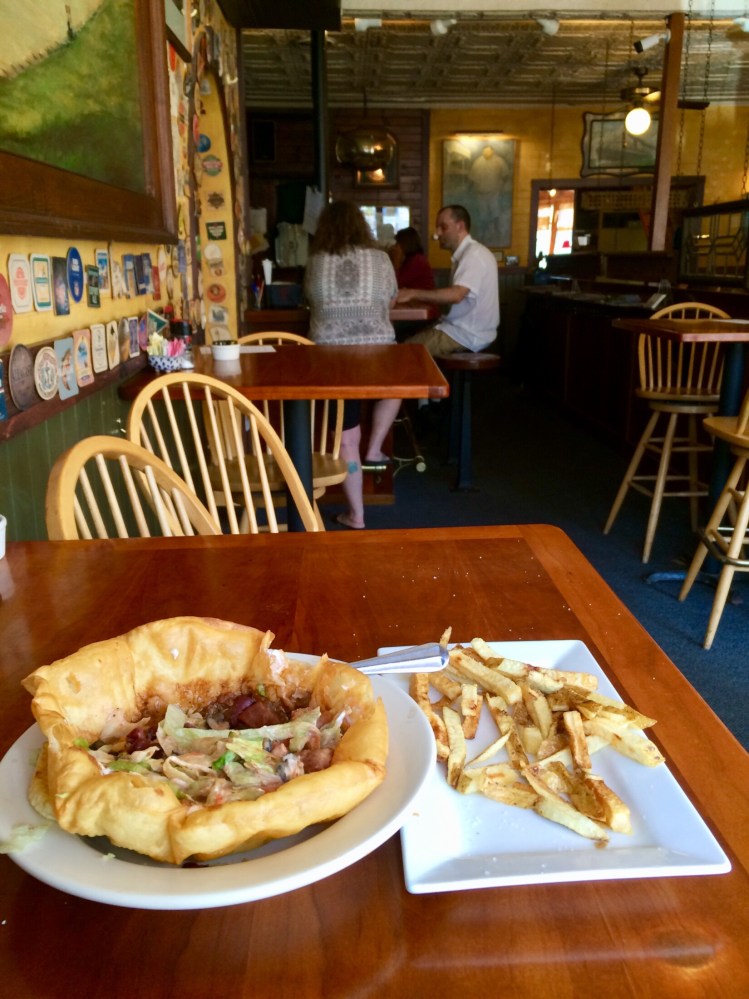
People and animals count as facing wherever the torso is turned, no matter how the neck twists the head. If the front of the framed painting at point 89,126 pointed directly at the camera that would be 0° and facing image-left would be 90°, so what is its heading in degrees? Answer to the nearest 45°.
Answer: approximately 315°

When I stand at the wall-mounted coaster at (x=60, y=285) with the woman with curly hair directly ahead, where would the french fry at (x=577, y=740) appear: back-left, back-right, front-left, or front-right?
back-right

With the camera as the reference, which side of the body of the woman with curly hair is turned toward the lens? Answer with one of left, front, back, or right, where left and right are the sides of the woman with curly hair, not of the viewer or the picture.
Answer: back

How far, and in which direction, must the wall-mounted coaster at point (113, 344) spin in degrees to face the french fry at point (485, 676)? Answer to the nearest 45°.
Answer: approximately 45° to its right

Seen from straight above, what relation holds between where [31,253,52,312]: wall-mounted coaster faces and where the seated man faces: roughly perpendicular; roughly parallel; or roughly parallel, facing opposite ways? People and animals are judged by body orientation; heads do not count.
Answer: roughly parallel, facing opposite ways

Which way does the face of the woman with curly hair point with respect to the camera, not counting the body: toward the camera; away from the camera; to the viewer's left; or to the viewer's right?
away from the camera

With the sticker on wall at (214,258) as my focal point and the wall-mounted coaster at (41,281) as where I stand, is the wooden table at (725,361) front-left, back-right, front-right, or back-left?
front-right

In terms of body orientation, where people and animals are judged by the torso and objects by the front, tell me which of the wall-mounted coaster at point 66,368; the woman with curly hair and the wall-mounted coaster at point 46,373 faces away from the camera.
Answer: the woman with curly hair

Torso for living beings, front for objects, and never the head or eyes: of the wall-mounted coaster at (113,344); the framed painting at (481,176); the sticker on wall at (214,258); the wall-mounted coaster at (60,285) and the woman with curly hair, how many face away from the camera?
1

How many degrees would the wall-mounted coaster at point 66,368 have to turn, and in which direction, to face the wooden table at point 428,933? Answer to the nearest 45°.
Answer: approximately 45° to its right

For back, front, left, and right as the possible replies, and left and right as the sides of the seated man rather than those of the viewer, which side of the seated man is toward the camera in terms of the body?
left

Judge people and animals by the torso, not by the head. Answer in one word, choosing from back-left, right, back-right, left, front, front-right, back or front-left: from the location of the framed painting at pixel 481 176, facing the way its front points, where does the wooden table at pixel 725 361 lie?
front

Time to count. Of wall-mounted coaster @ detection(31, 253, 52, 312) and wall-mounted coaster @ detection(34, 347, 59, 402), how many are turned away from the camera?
0
